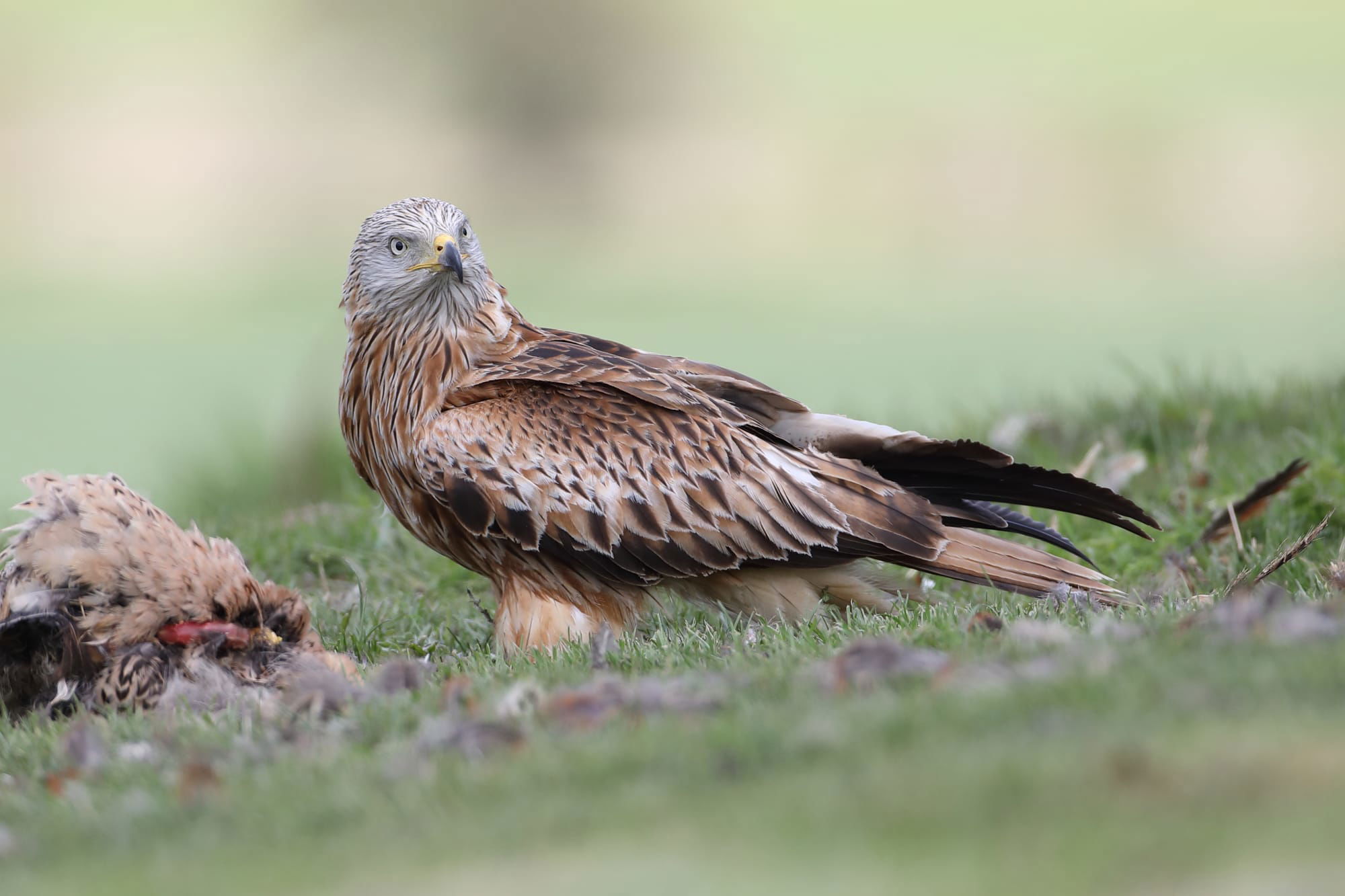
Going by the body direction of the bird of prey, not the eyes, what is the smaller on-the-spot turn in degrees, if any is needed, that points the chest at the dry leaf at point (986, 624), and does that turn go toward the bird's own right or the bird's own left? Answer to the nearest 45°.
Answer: approximately 135° to the bird's own left

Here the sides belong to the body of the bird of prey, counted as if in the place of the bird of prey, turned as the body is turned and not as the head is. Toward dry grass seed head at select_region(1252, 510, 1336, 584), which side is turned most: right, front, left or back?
back

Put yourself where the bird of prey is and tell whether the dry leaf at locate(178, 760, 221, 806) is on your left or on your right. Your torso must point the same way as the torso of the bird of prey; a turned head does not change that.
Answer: on your left

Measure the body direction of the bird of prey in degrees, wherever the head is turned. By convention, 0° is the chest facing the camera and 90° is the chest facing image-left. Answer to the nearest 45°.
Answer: approximately 90°

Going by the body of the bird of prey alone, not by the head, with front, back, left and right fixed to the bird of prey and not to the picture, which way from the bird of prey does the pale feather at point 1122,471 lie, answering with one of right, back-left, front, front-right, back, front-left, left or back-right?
back-right

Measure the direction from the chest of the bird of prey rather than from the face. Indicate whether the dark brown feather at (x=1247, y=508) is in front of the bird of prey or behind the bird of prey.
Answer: behind

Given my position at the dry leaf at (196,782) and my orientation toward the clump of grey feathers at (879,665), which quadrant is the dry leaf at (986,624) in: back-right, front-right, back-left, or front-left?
front-left

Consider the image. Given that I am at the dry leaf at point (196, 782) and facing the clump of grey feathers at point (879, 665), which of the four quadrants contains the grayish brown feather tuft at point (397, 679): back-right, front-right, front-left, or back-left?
front-left
